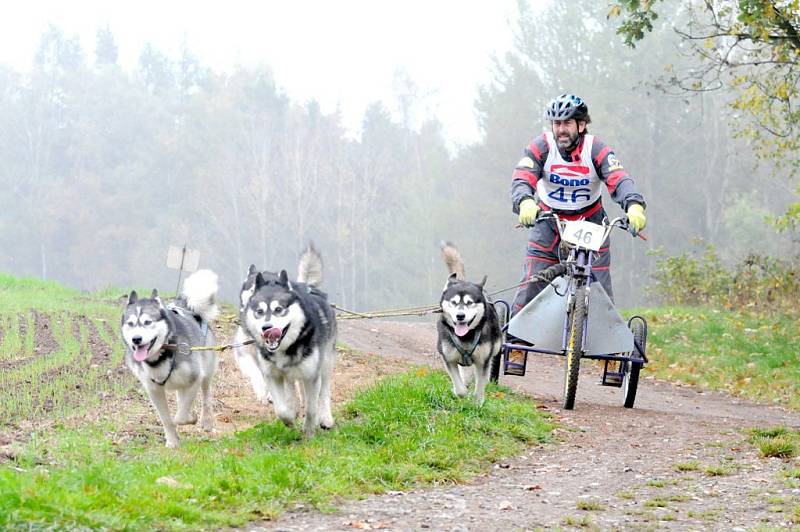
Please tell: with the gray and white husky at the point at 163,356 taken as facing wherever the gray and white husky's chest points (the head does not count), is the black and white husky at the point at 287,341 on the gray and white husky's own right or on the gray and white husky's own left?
on the gray and white husky's own left

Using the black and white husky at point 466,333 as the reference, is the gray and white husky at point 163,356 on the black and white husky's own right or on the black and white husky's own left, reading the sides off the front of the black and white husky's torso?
on the black and white husky's own right

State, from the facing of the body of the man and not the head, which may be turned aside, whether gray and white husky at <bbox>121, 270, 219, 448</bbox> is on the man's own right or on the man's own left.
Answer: on the man's own right

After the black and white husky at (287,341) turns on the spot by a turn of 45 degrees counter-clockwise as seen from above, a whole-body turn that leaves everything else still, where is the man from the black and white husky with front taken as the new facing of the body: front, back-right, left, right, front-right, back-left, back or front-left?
back-left

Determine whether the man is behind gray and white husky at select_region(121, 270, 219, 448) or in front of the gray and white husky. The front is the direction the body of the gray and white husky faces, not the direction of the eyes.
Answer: behind

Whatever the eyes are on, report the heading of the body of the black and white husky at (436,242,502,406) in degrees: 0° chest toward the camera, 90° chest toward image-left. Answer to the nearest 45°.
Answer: approximately 0°

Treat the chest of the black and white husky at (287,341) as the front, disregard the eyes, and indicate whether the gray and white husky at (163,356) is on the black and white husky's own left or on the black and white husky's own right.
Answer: on the black and white husky's own right

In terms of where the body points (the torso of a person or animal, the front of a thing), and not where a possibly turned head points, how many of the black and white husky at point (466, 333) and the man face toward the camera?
2
